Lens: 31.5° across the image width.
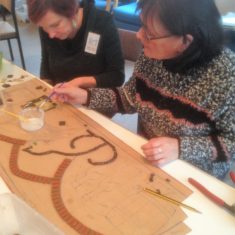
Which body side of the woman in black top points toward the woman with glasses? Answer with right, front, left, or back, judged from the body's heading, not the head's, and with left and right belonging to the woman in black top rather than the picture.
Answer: left

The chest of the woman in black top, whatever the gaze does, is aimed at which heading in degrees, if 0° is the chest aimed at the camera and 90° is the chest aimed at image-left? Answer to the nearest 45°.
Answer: approximately 45°

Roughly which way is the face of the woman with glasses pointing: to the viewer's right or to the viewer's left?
to the viewer's left

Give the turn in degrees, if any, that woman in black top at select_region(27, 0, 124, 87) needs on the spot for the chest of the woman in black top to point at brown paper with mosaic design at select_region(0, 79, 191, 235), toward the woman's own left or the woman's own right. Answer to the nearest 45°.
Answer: approximately 45° to the woman's own left
